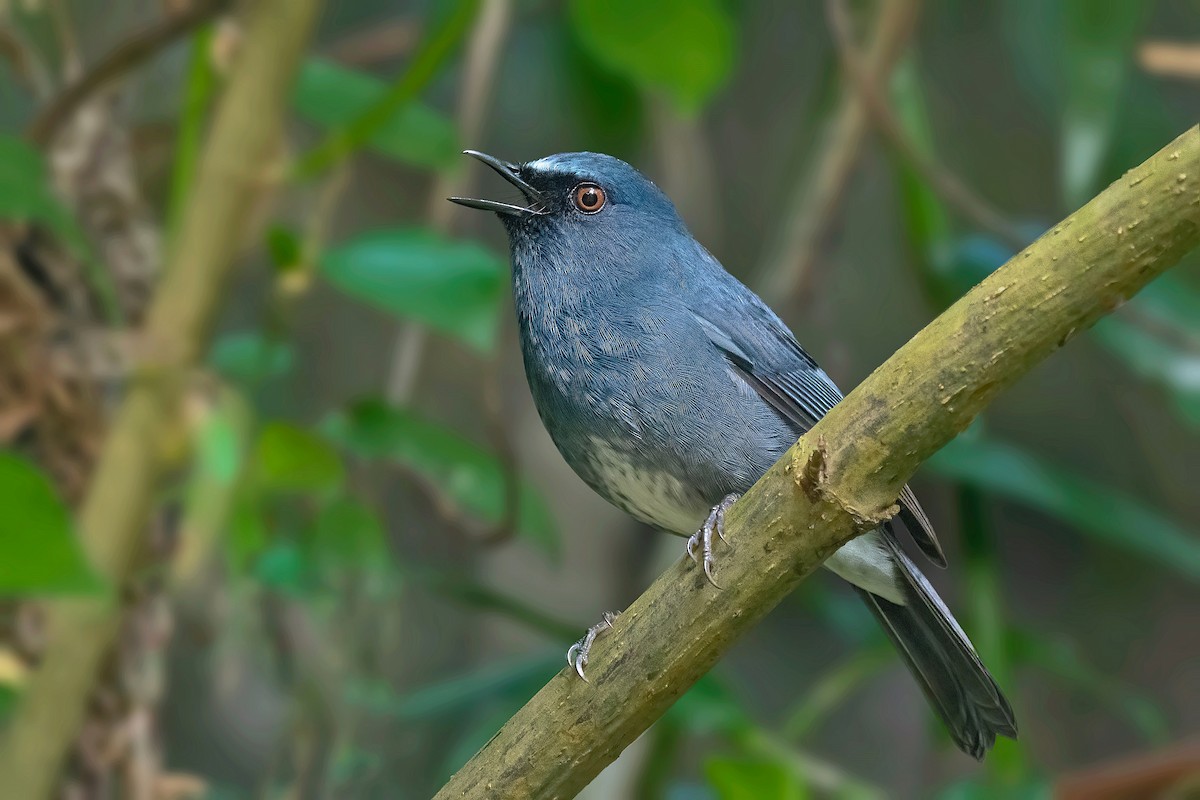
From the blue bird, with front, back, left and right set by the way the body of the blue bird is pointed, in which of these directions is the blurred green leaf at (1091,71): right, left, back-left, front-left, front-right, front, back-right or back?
back-right

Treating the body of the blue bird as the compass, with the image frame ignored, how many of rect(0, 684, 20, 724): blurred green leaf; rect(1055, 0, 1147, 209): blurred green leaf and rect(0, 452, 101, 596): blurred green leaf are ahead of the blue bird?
2

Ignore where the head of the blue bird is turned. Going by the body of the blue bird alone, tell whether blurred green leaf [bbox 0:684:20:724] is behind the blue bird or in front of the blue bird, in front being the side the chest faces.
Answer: in front

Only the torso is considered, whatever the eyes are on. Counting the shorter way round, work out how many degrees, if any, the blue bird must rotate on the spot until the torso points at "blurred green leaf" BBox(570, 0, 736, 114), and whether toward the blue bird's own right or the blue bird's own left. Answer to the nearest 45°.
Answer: approximately 90° to the blue bird's own right

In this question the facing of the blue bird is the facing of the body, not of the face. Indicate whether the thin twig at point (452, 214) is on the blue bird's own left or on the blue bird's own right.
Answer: on the blue bird's own right

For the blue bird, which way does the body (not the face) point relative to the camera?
to the viewer's left

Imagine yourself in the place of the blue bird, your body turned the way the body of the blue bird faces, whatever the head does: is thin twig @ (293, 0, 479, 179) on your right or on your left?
on your right
